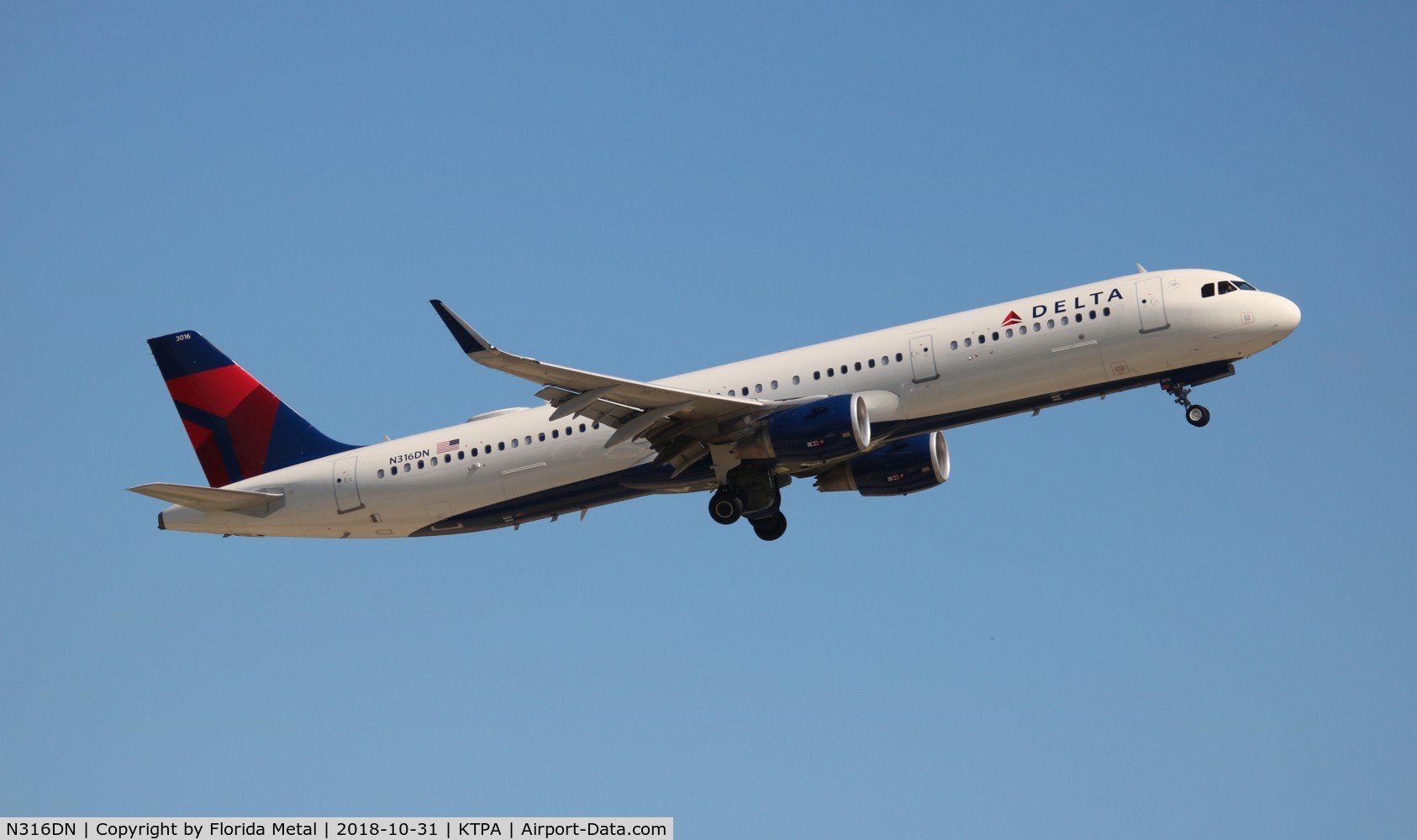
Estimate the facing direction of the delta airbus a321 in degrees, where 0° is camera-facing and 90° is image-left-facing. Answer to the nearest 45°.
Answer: approximately 270°
